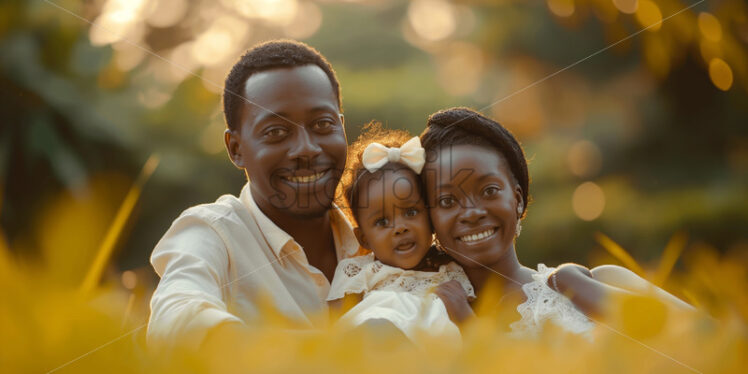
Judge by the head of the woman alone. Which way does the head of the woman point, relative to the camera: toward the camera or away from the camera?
toward the camera

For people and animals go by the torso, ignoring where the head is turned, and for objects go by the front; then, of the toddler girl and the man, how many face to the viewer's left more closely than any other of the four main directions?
0

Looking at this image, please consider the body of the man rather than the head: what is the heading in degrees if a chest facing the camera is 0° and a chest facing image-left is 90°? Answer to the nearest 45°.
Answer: approximately 315°

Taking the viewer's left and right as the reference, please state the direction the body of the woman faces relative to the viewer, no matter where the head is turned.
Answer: facing the viewer and to the left of the viewer

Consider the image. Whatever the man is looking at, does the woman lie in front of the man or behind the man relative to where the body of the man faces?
in front

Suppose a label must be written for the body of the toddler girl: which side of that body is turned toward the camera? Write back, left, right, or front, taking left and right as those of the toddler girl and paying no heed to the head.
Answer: front

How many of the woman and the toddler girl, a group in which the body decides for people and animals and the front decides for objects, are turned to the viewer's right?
0
